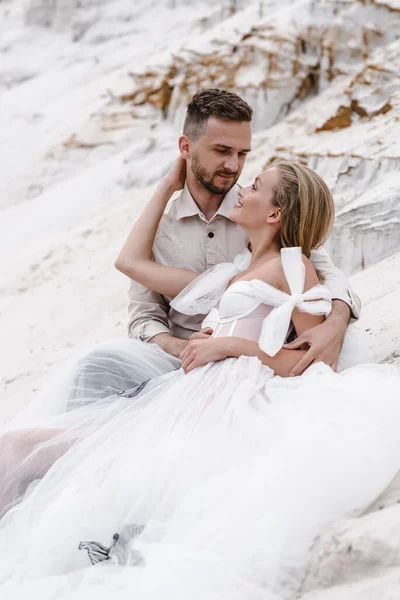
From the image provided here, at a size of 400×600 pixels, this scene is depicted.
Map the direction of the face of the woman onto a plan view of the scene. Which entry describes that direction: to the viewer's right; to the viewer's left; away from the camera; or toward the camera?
to the viewer's left

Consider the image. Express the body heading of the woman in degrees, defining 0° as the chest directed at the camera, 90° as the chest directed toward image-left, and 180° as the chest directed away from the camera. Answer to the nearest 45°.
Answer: approximately 45°

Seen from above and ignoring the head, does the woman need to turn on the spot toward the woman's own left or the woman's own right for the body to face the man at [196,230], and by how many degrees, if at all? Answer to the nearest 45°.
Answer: approximately 135° to the woman's own right
